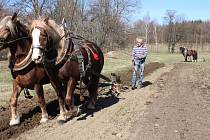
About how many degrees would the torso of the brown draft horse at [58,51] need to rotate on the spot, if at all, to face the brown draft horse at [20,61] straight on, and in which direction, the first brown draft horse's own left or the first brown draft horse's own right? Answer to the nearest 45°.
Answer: approximately 45° to the first brown draft horse's own right

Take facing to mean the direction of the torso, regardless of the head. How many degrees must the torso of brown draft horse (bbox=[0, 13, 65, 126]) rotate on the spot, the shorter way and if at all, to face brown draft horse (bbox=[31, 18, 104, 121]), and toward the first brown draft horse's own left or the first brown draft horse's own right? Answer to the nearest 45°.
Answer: approximately 135° to the first brown draft horse's own left

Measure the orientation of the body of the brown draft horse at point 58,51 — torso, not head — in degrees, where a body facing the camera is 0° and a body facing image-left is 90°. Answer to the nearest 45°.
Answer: approximately 45°

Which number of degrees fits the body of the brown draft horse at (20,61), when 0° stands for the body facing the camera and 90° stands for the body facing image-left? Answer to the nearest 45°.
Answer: approximately 45°

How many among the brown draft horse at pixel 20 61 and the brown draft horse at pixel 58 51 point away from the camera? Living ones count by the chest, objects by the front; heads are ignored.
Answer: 0
